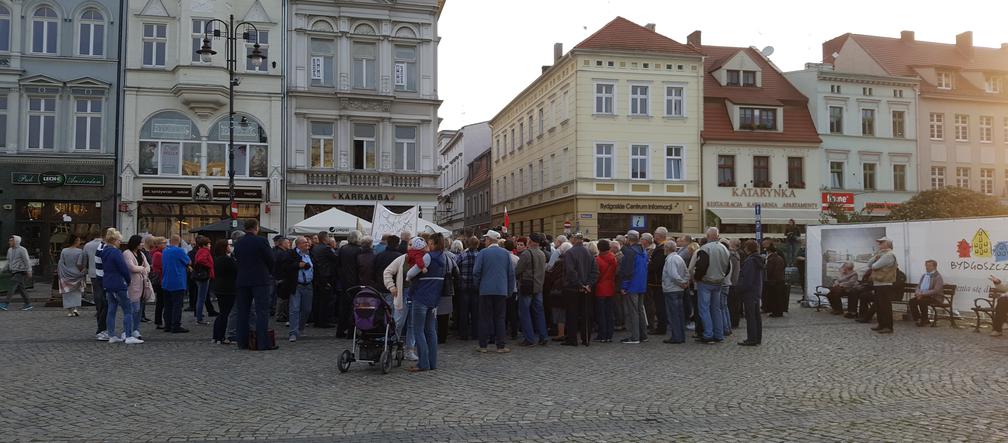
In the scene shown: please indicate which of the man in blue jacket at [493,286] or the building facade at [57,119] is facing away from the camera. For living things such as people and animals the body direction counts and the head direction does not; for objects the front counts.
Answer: the man in blue jacket

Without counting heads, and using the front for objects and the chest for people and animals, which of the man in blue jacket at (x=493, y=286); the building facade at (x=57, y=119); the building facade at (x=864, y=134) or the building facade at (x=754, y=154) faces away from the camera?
the man in blue jacket

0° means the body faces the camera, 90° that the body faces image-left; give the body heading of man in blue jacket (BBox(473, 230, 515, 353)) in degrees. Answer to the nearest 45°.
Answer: approximately 180°

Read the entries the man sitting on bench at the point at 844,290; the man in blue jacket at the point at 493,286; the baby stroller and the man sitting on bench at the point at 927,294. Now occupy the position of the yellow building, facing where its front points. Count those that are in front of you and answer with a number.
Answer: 4

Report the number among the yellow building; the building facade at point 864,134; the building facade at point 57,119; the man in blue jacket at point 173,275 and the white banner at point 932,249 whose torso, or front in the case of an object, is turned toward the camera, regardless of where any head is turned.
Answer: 4

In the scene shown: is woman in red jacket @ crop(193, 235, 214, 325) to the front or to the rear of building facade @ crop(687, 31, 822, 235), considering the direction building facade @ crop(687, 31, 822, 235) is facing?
to the front

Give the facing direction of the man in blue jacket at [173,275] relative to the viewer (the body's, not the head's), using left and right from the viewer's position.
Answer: facing away from the viewer and to the right of the viewer

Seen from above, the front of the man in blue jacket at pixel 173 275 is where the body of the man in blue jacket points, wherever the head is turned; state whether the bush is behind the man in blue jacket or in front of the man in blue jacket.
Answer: in front

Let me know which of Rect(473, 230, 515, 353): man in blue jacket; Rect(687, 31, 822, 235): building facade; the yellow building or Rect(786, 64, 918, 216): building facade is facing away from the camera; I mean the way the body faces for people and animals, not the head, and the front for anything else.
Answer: the man in blue jacket

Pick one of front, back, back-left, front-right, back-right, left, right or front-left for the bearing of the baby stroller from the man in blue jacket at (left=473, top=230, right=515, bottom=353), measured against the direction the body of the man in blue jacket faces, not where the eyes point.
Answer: back-left

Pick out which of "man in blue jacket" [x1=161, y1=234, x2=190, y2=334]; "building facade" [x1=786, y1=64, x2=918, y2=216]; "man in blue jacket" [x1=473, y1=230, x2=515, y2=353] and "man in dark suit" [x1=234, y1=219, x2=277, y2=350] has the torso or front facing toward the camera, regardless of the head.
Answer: the building facade

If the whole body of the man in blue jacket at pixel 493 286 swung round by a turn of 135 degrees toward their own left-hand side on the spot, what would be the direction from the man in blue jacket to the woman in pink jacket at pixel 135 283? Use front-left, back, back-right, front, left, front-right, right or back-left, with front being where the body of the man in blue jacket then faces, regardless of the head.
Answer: front-right
